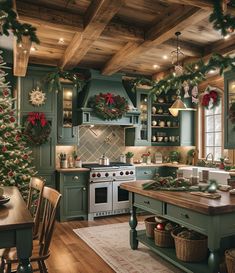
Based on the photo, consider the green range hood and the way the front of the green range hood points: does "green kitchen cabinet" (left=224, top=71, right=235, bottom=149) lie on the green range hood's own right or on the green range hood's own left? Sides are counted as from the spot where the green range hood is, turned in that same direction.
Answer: on the green range hood's own left

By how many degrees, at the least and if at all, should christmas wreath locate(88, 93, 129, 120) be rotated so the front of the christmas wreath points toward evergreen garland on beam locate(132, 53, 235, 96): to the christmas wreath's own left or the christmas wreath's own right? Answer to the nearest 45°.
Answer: approximately 45° to the christmas wreath's own left

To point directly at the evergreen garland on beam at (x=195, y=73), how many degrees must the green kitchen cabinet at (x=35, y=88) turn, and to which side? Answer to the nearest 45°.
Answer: approximately 45° to its left

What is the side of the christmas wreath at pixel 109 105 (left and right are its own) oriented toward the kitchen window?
left
